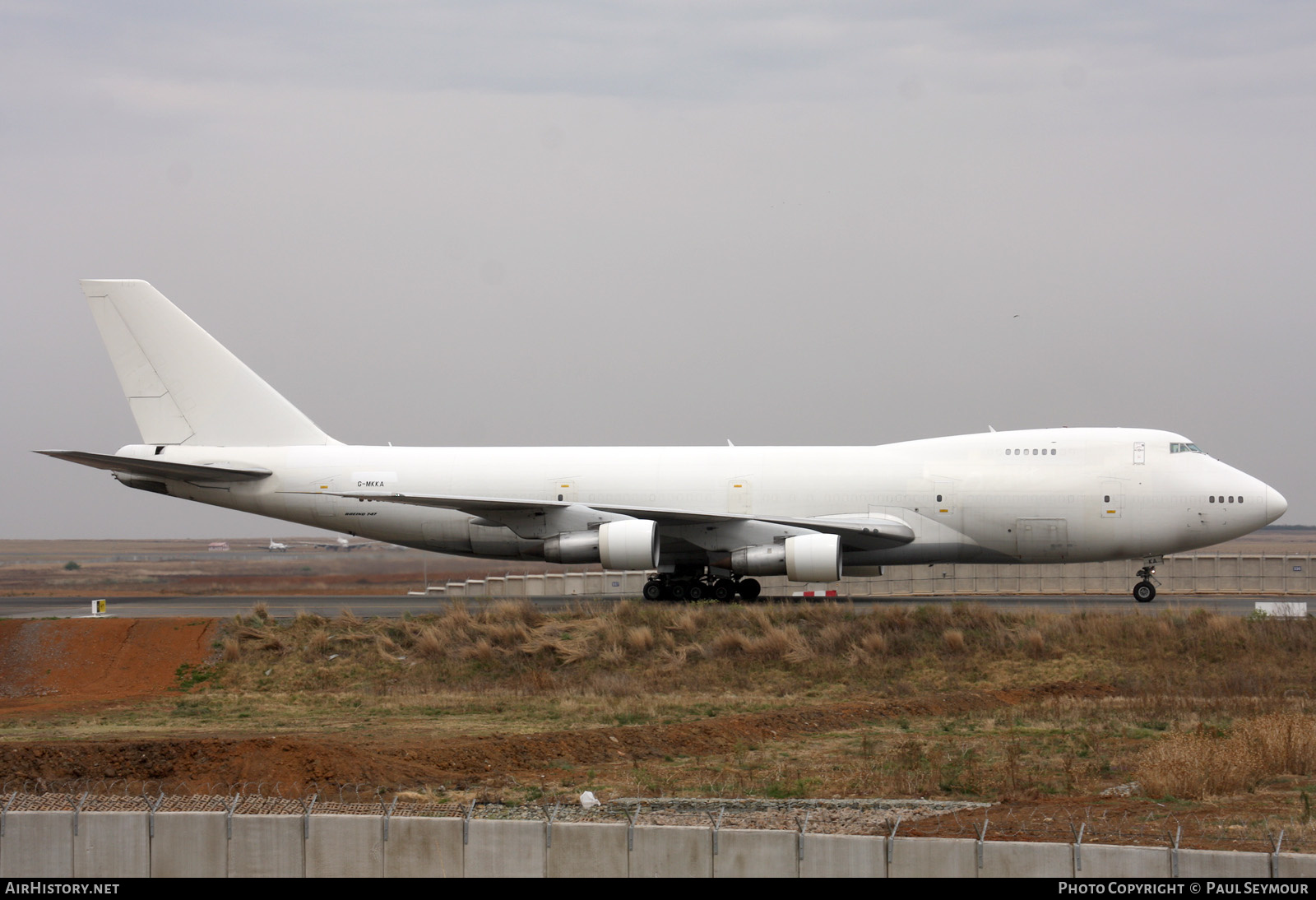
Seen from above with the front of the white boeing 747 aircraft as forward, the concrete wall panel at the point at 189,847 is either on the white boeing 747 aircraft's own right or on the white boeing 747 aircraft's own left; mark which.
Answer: on the white boeing 747 aircraft's own right

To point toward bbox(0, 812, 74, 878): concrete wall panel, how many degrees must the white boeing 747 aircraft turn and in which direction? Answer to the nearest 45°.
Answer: approximately 90° to its right

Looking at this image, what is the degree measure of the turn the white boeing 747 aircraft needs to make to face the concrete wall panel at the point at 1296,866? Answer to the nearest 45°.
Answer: approximately 90° to its right

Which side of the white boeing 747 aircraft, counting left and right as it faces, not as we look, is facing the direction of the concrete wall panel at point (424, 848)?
right

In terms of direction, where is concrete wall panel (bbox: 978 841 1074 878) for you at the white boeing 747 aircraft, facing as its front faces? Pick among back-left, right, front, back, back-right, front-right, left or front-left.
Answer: right

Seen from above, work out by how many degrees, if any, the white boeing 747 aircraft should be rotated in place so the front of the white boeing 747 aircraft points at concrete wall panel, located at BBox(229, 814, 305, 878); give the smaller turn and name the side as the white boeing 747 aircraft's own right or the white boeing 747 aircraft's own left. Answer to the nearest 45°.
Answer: approximately 90° to the white boeing 747 aircraft's own right

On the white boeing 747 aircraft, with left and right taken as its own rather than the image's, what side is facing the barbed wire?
right

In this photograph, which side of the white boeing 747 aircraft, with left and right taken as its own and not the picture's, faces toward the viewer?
right

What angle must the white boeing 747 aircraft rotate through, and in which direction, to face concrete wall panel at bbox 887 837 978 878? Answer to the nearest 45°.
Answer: approximately 90° to its right

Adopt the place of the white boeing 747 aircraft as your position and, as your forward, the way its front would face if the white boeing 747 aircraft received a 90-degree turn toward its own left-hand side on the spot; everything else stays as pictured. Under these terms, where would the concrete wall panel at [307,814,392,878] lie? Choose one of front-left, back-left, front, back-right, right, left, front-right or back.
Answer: back

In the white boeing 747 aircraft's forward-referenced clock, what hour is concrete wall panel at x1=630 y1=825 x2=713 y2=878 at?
The concrete wall panel is roughly at 3 o'clock from the white boeing 747 aircraft.
